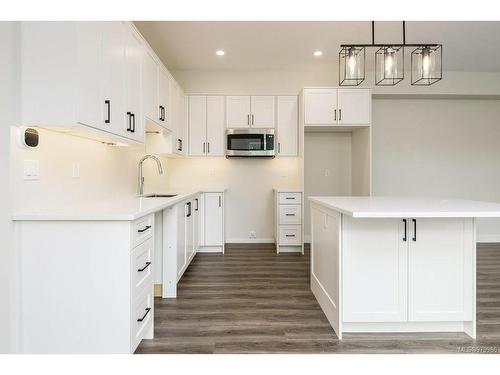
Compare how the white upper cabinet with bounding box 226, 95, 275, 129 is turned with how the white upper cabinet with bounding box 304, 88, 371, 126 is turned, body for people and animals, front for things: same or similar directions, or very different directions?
same or similar directions

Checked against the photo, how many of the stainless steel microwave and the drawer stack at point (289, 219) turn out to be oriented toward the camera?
2

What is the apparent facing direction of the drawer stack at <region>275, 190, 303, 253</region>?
toward the camera

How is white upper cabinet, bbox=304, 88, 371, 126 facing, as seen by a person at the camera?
facing the viewer

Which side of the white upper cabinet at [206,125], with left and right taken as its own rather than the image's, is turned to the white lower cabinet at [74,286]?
front

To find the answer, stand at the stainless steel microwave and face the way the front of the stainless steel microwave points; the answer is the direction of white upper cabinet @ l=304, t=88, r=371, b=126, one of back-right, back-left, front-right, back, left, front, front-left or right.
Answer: left

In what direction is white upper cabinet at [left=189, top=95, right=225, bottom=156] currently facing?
toward the camera

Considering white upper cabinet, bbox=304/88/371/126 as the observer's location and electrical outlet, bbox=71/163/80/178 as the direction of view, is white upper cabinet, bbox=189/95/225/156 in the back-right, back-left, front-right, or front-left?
front-right

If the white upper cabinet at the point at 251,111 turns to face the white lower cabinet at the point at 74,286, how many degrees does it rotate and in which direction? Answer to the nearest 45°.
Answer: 0° — it already faces it

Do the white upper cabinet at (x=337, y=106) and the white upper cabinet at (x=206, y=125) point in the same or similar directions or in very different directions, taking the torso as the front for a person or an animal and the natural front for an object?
same or similar directions

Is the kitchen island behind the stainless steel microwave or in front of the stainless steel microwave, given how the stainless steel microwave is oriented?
in front
